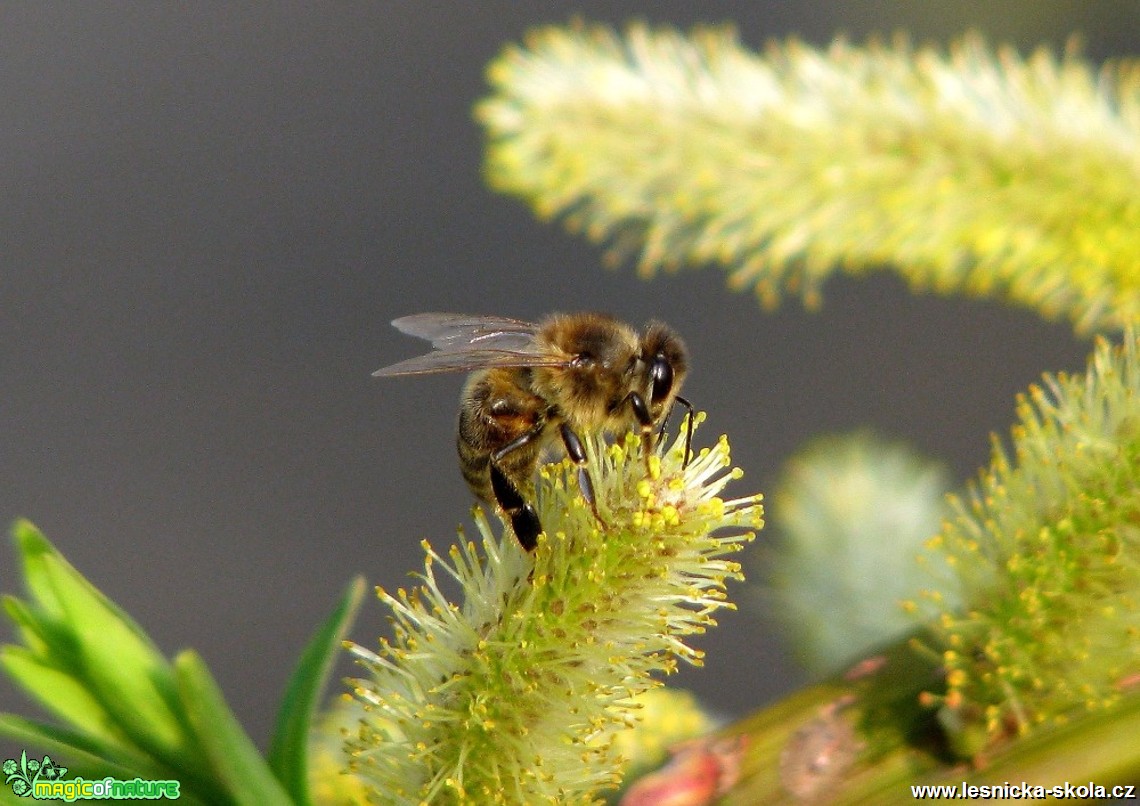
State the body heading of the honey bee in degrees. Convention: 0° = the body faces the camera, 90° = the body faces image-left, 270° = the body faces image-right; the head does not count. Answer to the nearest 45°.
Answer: approximately 270°
